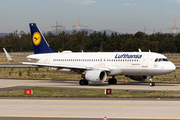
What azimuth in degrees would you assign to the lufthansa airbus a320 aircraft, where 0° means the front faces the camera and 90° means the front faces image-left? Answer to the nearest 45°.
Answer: approximately 315°
